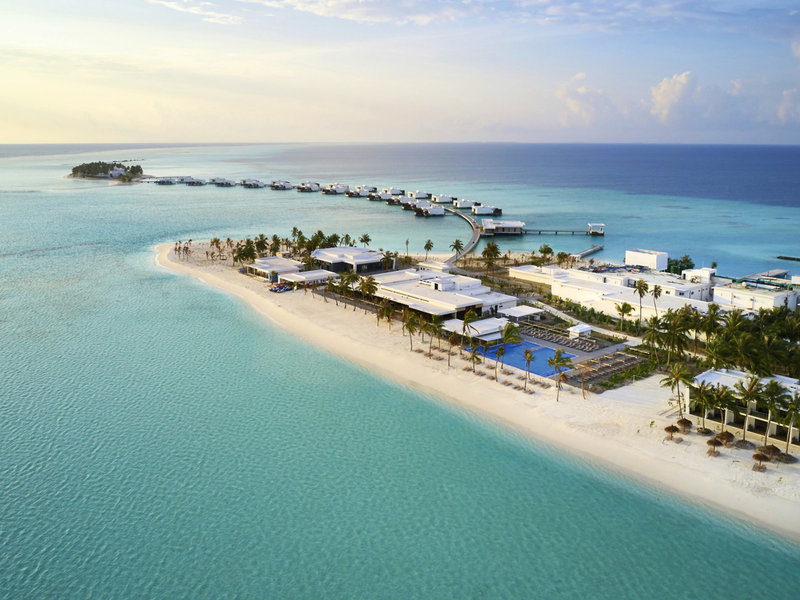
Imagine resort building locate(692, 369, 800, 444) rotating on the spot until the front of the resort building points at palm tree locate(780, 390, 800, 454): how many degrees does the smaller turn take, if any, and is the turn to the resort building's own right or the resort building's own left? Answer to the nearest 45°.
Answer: approximately 90° to the resort building's own left

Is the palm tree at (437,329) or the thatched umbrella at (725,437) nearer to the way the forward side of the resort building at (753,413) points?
the thatched umbrella

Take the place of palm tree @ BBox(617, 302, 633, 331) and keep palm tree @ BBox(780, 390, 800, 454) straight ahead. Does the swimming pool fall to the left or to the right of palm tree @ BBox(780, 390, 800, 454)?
right

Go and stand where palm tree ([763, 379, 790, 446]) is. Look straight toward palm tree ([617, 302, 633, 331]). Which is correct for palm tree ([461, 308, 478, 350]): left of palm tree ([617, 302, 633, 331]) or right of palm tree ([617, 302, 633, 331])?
left

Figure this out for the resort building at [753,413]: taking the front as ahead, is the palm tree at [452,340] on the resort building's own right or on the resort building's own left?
on the resort building's own right

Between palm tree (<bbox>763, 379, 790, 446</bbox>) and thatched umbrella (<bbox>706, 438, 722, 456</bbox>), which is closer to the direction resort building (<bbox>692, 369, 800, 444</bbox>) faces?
the thatched umbrella

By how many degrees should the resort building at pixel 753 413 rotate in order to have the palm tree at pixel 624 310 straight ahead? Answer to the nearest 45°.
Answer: approximately 90° to its right

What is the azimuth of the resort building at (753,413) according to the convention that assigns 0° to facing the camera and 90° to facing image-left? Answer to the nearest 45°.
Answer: approximately 45°

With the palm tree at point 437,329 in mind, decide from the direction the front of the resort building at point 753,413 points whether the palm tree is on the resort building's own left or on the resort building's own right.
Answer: on the resort building's own right

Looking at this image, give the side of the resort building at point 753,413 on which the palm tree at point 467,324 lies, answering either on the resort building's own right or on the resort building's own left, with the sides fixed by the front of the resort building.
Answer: on the resort building's own right
